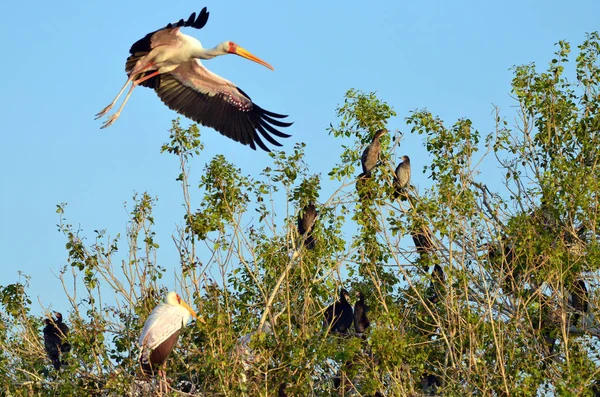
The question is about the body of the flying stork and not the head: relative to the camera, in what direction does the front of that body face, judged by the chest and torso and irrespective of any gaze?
to the viewer's right

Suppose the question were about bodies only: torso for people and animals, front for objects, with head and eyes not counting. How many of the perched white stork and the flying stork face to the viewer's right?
2

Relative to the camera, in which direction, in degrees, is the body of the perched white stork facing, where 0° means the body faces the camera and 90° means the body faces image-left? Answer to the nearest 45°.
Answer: approximately 270°

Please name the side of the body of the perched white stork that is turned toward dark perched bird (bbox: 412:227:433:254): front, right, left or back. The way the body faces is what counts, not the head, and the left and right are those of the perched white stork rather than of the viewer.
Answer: front

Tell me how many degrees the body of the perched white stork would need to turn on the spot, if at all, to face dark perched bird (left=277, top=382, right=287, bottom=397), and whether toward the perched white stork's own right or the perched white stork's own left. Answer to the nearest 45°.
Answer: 0° — it already faces it
